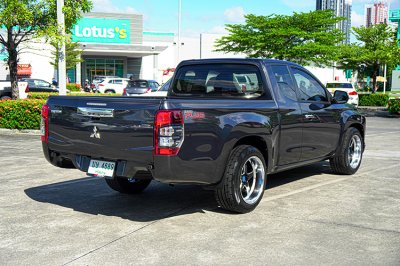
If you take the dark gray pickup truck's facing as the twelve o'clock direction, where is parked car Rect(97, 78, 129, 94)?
The parked car is roughly at 10 o'clock from the dark gray pickup truck.

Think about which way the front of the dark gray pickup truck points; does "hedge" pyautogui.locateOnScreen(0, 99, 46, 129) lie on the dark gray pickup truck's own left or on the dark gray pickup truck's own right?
on the dark gray pickup truck's own left

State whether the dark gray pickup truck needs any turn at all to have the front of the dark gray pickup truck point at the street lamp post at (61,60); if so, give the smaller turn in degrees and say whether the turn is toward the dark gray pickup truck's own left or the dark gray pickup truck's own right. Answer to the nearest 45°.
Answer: approximately 90° to the dark gray pickup truck's own left

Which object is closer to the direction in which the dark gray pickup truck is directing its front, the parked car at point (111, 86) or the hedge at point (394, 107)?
the hedge

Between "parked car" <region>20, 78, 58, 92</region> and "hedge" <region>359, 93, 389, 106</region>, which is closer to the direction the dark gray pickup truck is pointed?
the hedge

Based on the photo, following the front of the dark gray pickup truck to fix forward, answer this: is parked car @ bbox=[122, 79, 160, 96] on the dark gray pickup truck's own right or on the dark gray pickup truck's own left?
on the dark gray pickup truck's own left

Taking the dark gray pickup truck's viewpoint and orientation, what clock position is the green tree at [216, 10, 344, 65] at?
The green tree is roughly at 11 o'clock from the dark gray pickup truck.

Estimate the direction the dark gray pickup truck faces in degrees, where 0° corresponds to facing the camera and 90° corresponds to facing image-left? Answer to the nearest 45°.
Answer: approximately 225°

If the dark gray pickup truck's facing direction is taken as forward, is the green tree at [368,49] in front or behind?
in front

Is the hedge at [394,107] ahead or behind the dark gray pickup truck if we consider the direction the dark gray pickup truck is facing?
ahead

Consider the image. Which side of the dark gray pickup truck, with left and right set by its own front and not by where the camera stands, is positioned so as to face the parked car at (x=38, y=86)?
left

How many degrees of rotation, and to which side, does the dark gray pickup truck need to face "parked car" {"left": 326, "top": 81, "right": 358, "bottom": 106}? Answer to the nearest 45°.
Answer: approximately 45° to its left

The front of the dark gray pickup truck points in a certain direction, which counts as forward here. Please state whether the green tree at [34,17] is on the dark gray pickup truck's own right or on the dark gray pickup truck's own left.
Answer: on the dark gray pickup truck's own left
